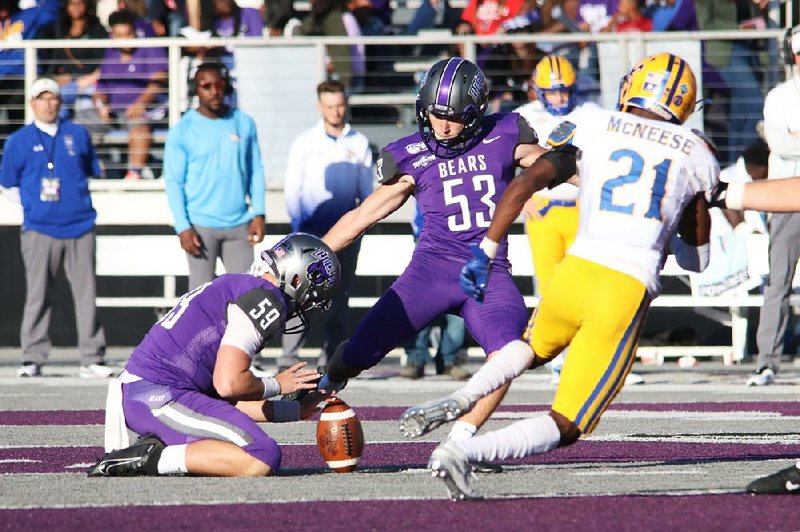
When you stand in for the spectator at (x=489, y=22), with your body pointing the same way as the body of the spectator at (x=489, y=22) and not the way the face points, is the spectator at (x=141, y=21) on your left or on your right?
on your right

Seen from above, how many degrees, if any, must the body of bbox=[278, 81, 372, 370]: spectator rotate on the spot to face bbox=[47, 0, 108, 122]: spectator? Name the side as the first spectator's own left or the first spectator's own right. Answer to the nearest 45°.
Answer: approximately 135° to the first spectator's own right

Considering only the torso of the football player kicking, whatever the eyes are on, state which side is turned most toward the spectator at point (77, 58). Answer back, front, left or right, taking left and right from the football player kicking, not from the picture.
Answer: back

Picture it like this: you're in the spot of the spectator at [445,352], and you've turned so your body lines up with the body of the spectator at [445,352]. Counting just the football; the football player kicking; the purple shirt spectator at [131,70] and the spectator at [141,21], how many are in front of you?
2

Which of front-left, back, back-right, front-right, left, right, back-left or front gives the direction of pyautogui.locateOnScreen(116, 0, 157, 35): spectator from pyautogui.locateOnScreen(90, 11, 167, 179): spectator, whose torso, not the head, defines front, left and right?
back

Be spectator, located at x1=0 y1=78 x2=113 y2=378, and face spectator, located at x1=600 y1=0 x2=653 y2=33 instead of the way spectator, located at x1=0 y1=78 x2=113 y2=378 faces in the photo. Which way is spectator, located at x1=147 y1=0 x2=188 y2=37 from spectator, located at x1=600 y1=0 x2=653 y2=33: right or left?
left

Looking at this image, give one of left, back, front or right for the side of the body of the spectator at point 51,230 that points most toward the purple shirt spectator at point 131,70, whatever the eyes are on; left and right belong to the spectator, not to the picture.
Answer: back
